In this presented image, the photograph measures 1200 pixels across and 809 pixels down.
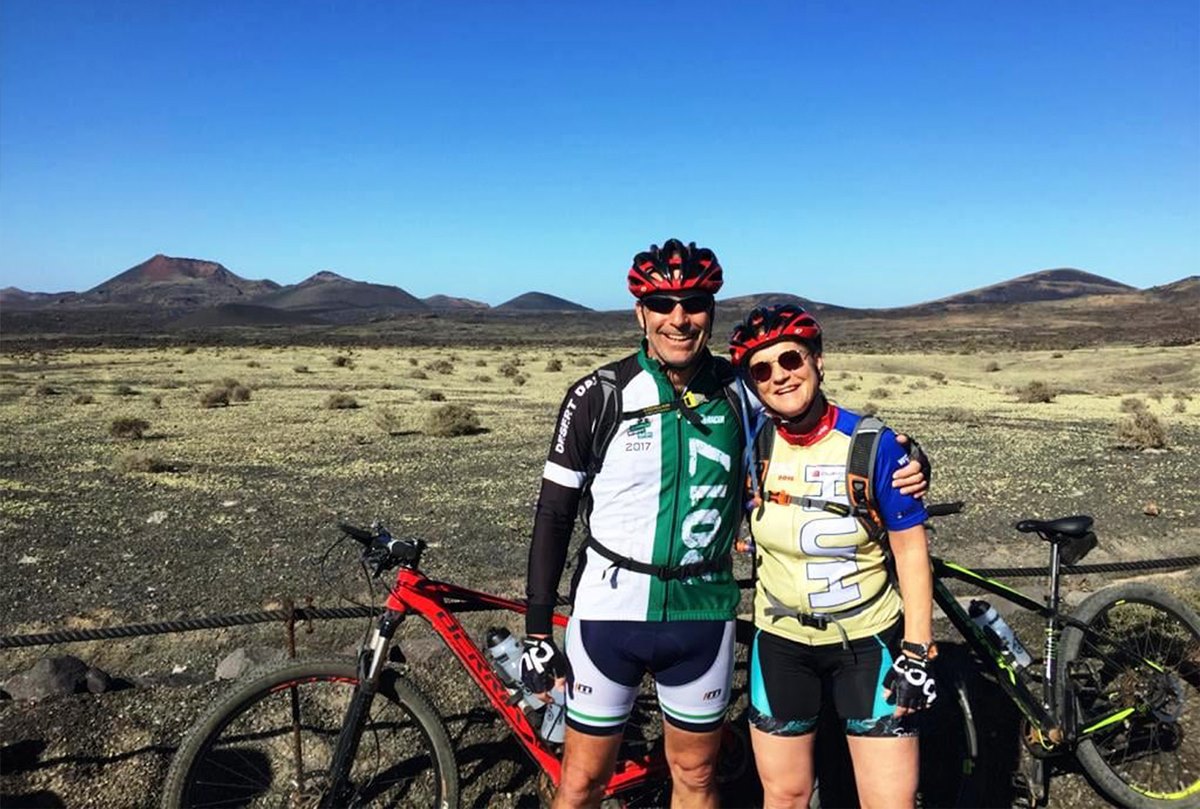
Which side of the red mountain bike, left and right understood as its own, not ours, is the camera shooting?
left

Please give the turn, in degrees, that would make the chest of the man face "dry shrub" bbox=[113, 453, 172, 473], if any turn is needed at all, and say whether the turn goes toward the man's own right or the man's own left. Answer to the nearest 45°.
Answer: approximately 135° to the man's own right

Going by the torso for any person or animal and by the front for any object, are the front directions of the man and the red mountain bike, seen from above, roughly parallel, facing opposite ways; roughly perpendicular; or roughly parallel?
roughly perpendicular

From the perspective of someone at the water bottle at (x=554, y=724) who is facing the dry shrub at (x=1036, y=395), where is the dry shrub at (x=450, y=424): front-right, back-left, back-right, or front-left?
front-left

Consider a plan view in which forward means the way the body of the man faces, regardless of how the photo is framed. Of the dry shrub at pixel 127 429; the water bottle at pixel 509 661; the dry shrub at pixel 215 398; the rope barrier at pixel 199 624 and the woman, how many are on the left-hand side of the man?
1

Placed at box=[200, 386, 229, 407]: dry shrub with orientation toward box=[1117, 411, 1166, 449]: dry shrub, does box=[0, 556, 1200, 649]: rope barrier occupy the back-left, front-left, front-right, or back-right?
front-right

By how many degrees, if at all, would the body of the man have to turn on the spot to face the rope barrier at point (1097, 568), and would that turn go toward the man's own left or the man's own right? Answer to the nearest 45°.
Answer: approximately 135° to the man's own left

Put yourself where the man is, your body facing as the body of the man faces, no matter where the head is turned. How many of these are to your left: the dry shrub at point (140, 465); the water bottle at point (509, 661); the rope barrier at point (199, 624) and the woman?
1

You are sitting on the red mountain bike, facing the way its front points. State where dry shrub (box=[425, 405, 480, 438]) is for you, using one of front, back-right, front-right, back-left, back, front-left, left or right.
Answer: right

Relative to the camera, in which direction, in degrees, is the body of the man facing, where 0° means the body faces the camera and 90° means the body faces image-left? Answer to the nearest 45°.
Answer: approximately 0°

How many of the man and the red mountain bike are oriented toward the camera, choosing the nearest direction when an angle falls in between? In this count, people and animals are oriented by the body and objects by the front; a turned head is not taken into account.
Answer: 1

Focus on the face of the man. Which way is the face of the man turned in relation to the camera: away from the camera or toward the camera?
toward the camera

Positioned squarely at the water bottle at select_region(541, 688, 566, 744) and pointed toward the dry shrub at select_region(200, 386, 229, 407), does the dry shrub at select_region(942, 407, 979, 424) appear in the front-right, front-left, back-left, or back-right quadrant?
front-right

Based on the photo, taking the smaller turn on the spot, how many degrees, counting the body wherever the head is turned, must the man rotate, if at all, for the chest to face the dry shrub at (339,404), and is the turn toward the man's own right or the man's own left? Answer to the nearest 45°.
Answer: approximately 135° to the man's own right
